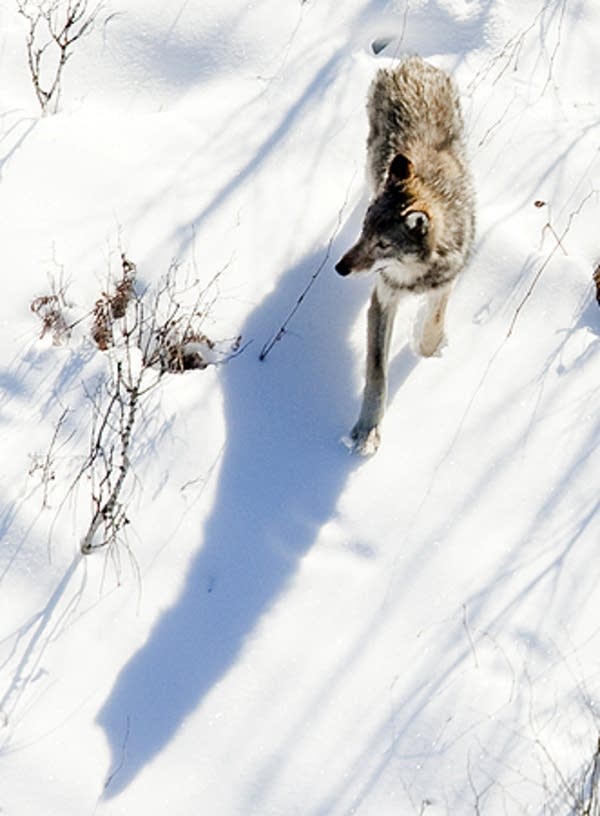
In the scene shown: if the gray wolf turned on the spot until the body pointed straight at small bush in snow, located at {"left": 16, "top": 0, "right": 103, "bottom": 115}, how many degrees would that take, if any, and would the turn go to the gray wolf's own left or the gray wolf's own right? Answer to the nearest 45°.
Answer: approximately 135° to the gray wolf's own right

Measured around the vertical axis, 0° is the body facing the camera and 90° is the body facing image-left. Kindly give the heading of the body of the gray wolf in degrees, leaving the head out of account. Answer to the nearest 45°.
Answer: approximately 0°

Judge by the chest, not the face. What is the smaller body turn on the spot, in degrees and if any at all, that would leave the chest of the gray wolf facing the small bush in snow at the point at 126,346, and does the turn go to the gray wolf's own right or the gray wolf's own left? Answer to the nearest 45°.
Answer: approximately 45° to the gray wolf's own right
